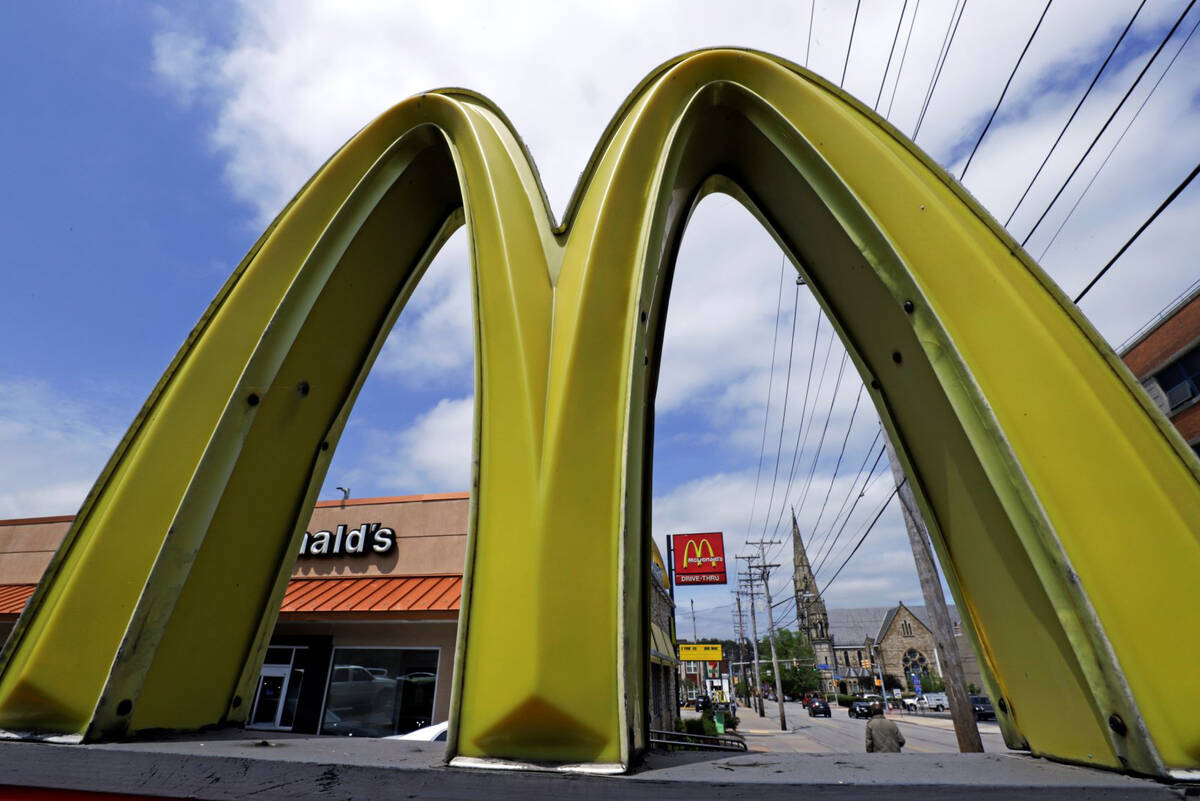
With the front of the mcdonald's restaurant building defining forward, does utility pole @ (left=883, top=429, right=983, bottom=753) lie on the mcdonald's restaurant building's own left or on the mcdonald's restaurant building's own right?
on the mcdonald's restaurant building's own left

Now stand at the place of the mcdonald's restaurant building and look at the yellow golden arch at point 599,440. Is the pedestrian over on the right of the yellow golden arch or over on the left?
left

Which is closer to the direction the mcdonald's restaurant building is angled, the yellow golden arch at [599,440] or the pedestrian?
the yellow golden arch

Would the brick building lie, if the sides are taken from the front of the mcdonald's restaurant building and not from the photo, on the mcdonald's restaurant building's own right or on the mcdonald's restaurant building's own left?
on the mcdonald's restaurant building's own left

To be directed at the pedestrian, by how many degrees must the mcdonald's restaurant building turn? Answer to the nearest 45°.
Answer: approximately 45° to its left

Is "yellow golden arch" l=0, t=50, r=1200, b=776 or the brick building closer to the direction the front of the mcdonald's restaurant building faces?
the yellow golden arch

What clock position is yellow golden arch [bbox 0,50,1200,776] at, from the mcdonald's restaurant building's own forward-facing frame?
The yellow golden arch is roughly at 12 o'clock from the mcdonald's restaurant building.

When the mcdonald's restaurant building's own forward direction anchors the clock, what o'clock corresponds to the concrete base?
The concrete base is roughly at 12 o'clock from the mcdonald's restaurant building.

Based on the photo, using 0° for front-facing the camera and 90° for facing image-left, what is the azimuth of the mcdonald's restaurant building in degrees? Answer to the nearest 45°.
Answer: approximately 0°
